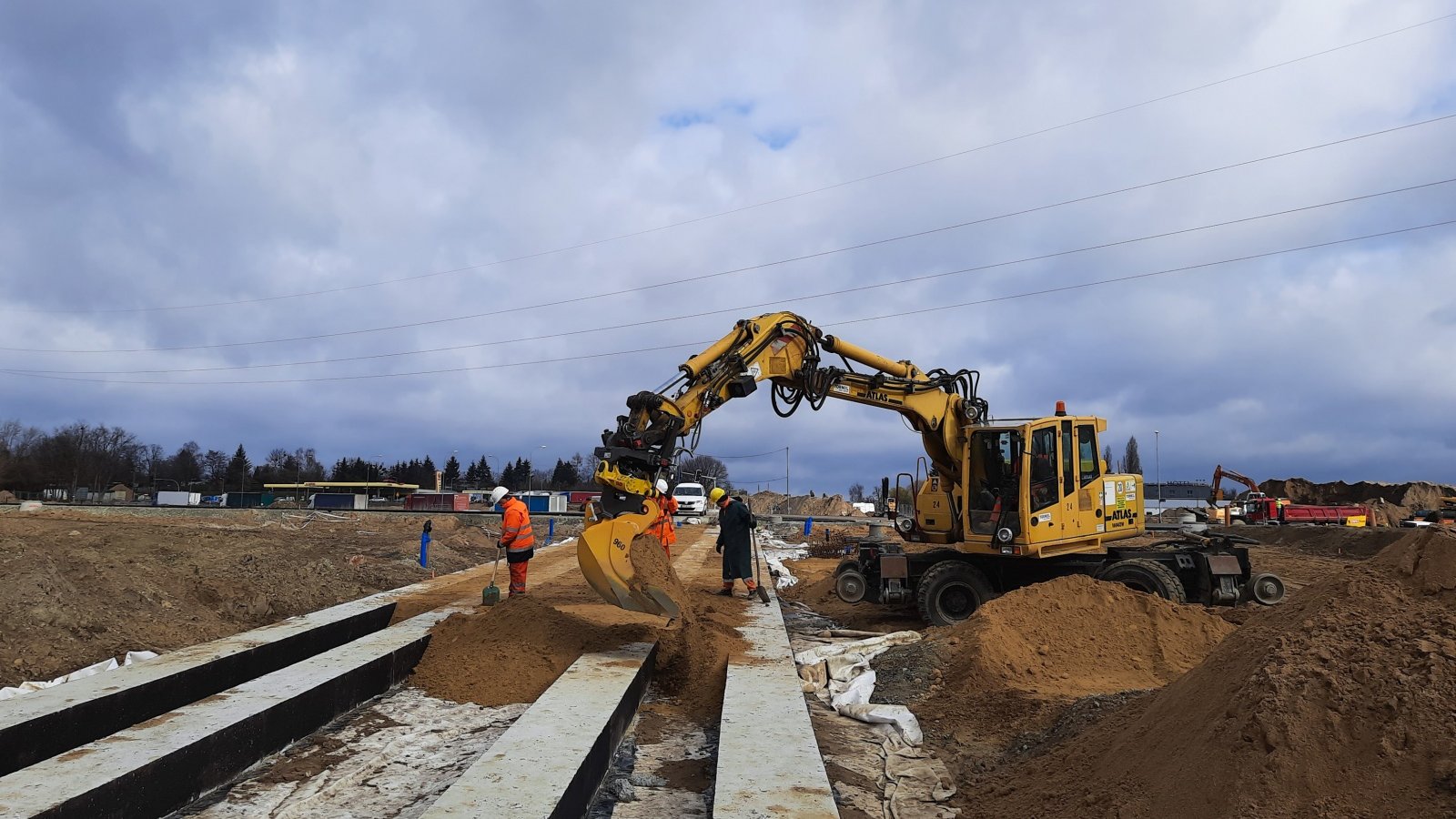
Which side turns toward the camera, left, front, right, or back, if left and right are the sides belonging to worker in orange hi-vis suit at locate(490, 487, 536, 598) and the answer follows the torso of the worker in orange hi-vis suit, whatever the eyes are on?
left

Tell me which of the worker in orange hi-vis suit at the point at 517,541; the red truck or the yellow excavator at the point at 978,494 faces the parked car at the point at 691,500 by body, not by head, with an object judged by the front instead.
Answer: the red truck

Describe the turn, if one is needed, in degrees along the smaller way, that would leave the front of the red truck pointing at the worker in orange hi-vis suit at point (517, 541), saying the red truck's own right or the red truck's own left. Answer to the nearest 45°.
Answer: approximately 90° to the red truck's own left

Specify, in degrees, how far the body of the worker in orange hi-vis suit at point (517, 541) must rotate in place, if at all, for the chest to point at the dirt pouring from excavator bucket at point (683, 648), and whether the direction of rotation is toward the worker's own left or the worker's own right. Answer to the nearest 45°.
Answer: approximately 135° to the worker's own left

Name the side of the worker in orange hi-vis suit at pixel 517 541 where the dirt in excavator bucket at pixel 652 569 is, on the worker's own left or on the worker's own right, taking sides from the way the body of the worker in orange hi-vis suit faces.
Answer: on the worker's own left

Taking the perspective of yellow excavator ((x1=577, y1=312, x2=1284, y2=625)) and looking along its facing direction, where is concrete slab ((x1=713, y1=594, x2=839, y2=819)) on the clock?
The concrete slab is roughly at 11 o'clock from the yellow excavator.

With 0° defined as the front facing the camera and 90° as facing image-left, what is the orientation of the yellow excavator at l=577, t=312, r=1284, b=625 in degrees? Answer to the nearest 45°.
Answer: approximately 45°

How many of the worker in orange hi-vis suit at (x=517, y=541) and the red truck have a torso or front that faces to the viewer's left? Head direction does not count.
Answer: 2

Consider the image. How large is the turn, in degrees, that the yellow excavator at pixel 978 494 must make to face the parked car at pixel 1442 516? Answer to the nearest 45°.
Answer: approximately 180°

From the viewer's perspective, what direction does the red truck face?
to the viewer's left

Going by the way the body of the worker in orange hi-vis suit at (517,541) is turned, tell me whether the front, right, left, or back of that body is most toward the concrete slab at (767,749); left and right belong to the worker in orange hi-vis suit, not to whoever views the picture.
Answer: left
